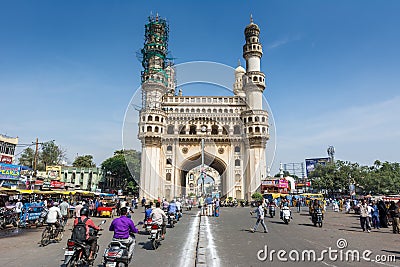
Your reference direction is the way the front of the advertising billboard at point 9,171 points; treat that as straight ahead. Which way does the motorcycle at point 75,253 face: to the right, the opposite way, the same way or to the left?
to the left

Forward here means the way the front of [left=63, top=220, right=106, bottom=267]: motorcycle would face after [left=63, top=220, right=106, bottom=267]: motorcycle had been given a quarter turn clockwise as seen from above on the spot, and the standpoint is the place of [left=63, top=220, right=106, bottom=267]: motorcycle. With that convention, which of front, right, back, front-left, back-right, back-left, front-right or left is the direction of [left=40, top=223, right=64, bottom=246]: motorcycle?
back-left

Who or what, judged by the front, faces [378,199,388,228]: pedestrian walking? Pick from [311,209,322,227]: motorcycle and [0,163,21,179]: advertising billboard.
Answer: the advertising billboard

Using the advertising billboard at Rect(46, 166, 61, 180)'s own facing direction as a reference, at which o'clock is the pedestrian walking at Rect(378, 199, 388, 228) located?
The pedestrian walking is roughly at 11 o'clock from the advertising billboard.

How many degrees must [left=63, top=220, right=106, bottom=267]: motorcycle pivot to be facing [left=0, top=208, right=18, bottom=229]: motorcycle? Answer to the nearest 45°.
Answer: approximately 45° to its left

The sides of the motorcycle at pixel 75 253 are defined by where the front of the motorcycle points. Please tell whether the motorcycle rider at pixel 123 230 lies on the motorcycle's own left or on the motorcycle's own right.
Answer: on the motorcycle's own right

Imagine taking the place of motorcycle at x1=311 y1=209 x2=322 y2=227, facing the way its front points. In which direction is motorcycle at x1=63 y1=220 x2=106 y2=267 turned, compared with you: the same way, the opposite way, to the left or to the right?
the opposite way

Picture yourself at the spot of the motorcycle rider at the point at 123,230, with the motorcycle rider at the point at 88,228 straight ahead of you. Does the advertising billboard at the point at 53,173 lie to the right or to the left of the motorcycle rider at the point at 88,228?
right

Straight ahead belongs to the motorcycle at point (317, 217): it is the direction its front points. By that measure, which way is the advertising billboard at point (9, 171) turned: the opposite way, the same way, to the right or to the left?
to the left
